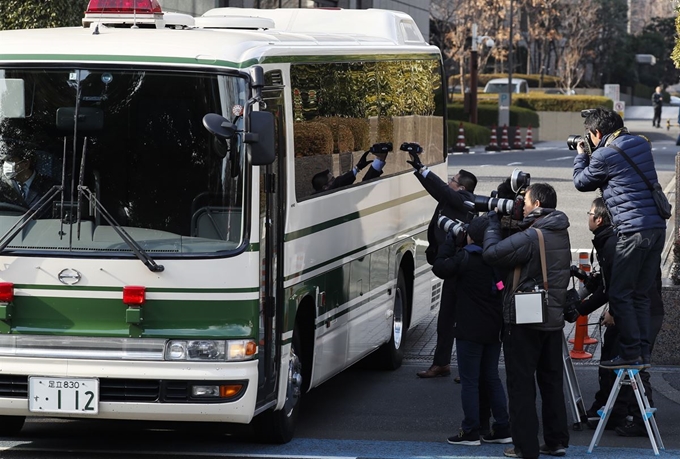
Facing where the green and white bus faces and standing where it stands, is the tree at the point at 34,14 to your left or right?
on your right

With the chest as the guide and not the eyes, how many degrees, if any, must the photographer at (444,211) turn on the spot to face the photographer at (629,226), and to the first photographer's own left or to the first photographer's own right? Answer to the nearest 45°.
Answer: approximately 135° to the first photographer's own left

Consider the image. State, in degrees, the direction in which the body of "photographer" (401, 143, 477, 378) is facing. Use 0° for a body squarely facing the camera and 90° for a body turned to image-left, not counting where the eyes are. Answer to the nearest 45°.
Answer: approximately 90°

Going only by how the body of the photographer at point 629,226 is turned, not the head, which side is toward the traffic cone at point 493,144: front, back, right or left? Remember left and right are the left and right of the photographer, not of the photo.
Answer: right

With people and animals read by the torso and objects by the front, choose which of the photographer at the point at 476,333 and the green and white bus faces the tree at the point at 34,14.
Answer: the photographer

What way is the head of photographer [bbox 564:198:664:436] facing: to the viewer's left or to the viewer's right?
to the viewer's left

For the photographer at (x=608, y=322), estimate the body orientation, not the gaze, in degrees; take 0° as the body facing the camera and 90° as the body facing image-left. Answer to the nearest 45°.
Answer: approximately 90°

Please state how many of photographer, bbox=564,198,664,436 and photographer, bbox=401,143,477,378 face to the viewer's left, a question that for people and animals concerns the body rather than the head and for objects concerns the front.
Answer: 2

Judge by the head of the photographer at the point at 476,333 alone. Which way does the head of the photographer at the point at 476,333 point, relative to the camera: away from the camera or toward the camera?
away from the camera

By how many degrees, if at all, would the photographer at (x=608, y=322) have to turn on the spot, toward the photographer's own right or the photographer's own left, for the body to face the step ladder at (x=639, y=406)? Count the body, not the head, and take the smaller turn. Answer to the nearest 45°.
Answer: approximately 90° to the photographer's own left

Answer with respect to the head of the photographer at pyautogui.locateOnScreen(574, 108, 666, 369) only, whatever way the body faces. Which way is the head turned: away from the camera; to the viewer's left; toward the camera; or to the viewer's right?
to the viewer's left

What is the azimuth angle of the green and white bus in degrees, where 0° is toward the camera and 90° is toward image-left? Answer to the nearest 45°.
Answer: approximately 45°

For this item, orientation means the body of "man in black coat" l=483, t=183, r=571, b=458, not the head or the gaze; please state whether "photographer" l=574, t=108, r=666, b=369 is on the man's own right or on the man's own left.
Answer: on the man's own right

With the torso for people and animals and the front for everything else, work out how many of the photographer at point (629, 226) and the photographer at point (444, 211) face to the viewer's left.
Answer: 2

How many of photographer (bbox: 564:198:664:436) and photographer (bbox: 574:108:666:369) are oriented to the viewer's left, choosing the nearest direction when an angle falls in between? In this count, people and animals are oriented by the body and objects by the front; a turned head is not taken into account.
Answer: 2
